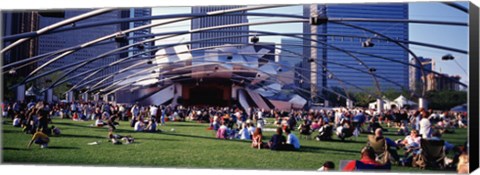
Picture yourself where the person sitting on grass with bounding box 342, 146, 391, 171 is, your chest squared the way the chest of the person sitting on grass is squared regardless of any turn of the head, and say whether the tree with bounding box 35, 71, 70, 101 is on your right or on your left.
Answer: on your left

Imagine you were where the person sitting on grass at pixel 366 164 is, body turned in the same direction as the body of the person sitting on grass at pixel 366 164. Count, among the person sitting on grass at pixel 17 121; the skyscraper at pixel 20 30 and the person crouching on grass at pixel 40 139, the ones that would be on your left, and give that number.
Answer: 3

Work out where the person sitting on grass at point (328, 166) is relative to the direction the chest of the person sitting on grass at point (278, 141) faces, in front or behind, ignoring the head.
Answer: behind

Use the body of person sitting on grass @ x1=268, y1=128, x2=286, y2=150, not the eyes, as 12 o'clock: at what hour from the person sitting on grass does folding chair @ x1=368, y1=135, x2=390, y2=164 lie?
The folding chair is roughly at 4 o'clock from the person sitting on grass.

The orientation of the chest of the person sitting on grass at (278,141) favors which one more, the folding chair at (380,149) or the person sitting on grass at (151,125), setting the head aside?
the person sitting on grass

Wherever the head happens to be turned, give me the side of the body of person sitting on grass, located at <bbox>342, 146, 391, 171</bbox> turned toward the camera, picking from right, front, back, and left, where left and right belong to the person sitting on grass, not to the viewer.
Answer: back

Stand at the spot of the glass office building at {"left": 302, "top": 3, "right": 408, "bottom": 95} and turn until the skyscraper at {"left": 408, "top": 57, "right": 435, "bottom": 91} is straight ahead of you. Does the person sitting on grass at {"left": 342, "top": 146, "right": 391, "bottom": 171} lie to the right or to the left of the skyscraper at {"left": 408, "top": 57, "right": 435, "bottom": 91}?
right

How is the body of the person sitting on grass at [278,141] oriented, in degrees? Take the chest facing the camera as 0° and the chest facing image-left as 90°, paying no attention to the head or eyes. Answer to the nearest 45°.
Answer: approximately 180°

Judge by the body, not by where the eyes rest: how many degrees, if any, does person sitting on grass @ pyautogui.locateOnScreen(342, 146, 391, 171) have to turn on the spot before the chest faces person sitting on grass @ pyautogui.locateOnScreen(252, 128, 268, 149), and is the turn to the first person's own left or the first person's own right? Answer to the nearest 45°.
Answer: approximately 45° to the first person's own left

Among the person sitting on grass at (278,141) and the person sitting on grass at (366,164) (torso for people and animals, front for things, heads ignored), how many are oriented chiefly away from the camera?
2
